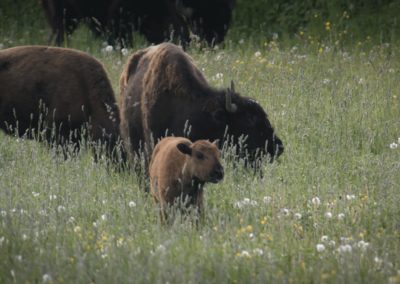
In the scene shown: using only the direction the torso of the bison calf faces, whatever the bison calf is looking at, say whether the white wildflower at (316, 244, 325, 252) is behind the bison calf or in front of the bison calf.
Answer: in front

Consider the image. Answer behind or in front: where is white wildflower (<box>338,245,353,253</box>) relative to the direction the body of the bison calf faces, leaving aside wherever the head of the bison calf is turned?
in front

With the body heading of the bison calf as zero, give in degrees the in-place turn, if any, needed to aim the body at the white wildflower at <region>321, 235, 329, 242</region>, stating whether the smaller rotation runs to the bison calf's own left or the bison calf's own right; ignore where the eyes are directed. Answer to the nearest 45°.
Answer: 0° — it already faces it

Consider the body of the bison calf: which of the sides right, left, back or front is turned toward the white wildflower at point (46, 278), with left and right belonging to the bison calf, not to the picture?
right

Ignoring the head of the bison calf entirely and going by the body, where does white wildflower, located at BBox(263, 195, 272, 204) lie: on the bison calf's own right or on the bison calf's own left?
on the bison calf's own left

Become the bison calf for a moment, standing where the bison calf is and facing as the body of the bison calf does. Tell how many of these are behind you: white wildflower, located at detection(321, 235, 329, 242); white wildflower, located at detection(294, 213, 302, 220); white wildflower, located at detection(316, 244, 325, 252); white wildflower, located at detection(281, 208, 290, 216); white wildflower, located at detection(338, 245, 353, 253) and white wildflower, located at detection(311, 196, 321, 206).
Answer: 0

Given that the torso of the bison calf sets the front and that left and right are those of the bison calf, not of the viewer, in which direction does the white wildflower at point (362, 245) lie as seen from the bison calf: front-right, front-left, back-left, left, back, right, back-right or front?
front

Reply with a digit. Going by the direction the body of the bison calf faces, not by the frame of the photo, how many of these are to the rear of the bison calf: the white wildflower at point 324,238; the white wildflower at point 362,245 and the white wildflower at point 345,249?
0

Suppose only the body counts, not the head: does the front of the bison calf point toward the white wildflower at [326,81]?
no

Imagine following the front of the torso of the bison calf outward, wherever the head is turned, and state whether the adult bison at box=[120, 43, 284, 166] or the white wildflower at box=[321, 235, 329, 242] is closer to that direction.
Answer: the white wildflower

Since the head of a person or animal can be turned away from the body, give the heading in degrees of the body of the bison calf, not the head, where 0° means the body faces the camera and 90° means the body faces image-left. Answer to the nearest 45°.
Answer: approximately 315°

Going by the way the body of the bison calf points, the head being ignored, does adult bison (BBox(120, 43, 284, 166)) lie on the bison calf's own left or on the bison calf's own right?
on the bison calf's own left

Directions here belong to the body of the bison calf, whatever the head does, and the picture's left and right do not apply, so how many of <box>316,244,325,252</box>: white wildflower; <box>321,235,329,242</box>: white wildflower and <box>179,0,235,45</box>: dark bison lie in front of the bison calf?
2

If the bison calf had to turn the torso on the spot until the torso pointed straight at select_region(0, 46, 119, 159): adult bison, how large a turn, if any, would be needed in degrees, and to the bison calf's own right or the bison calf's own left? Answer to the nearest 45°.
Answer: approximately 180°

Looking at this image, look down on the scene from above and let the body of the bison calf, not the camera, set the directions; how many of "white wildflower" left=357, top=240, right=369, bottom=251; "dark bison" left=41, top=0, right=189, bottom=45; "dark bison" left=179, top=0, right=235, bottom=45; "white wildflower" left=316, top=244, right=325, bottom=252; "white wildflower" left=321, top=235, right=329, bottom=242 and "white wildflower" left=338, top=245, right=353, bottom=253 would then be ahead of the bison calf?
4
